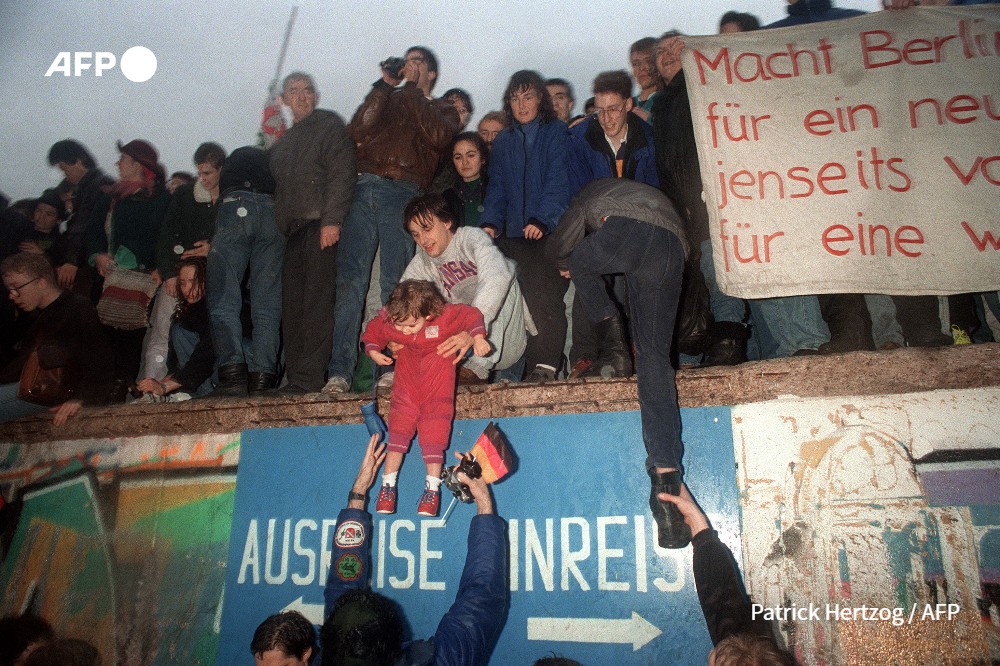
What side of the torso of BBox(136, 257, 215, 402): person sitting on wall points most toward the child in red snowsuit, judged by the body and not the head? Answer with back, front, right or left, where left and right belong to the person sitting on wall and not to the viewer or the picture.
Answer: left

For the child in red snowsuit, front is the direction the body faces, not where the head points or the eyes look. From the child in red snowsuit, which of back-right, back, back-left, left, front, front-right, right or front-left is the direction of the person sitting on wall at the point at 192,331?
back-right

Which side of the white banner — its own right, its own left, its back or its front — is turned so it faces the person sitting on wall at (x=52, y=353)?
right

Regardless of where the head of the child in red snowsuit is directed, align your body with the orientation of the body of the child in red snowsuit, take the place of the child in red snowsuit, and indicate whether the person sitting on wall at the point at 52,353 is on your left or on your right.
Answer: on your right

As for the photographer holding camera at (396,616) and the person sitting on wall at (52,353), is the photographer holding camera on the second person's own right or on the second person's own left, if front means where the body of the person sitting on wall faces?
on the second person's own left

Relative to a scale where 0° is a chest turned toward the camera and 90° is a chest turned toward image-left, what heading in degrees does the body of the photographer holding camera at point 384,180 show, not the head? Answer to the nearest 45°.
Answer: approximately 45°

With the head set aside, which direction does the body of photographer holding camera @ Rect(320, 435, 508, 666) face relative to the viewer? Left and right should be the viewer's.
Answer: facing away from the viewer

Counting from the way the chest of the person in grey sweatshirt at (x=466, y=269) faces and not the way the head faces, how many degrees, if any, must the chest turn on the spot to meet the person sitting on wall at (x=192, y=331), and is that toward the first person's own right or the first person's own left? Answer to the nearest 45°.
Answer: approximately 90° to the first person's own right

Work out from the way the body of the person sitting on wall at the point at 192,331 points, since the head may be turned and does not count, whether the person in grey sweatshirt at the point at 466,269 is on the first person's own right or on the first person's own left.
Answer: on the first person's own left
